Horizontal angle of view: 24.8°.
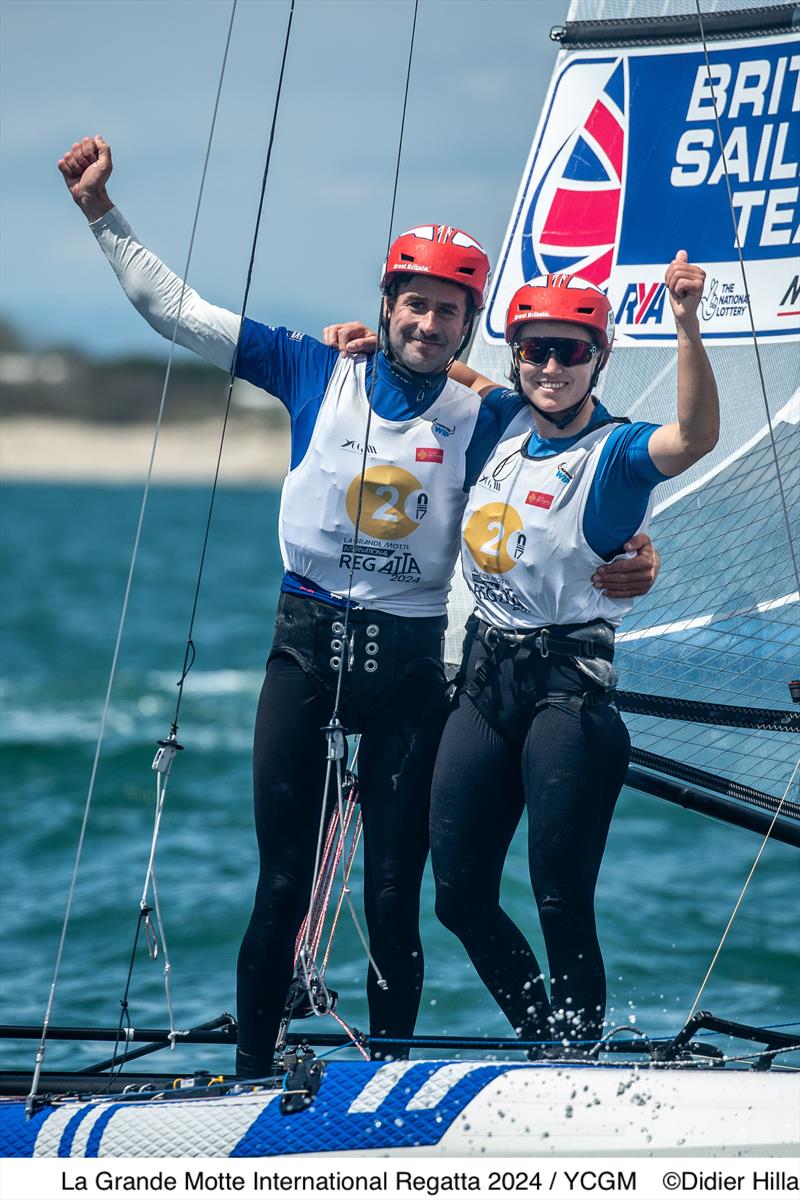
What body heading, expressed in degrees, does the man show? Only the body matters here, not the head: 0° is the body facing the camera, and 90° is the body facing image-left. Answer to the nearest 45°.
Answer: approximately 0°

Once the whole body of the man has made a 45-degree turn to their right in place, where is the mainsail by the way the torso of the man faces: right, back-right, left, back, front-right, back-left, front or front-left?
back
